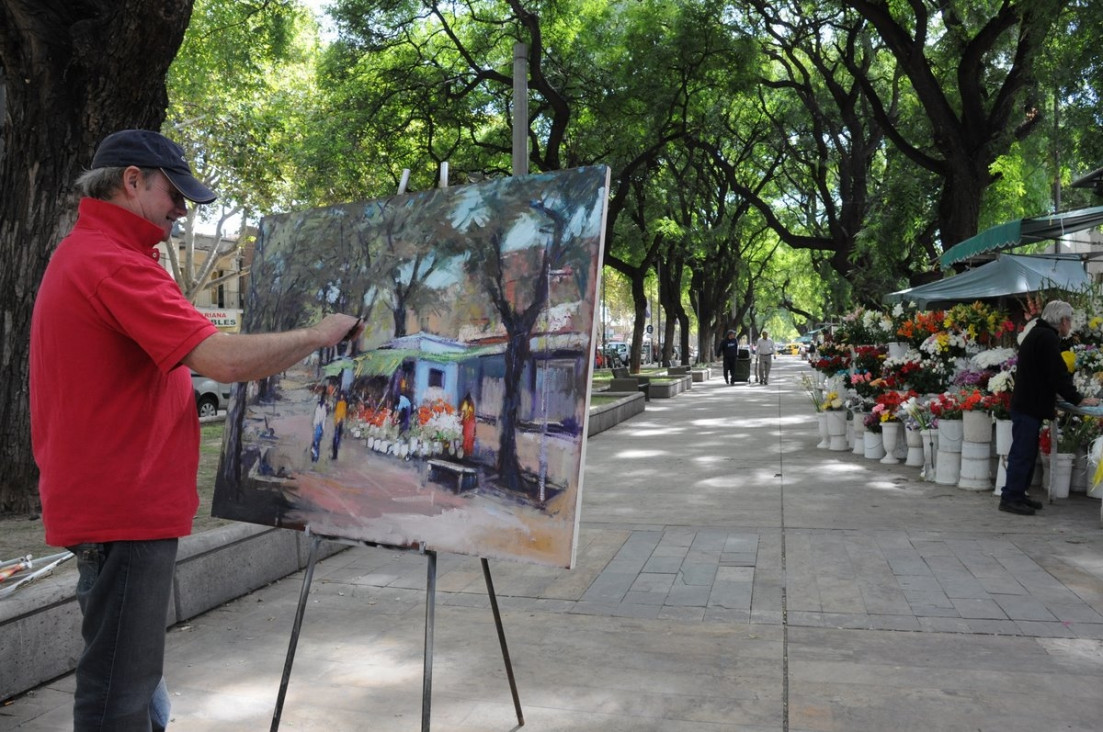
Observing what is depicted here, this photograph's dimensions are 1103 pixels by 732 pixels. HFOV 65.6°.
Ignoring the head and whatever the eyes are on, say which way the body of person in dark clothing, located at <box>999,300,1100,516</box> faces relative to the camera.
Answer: to the viewer's right

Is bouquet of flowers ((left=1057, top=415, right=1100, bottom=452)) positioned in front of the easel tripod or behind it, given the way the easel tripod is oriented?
behind

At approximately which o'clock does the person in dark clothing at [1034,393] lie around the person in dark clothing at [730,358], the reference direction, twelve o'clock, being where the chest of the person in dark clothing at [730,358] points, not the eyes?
the person in dark clothing at [1034,393] is roughly at 12 o'clock from the person in dark clothing at [730,358].

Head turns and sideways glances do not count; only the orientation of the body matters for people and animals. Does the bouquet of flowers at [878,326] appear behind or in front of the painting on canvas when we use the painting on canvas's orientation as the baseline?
behind

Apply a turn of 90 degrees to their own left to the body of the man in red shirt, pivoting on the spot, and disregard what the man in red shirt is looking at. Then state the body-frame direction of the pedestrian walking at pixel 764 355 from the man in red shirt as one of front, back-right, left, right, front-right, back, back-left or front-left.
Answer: front-right

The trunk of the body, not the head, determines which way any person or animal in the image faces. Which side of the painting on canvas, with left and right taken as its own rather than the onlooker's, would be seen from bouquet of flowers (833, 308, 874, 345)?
back

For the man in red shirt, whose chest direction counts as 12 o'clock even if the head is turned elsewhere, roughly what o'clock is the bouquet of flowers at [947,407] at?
The bouquet of flowers is roughly at 11 o'clock from the man in red shirt.

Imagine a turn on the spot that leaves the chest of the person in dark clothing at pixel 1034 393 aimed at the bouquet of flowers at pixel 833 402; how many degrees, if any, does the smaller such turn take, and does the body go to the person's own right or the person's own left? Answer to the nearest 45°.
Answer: approximately 135° to the person's own left

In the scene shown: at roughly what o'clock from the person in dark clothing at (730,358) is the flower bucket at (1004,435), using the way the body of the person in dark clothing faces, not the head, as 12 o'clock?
The flower bucket is roughly at 12 o'clock from the person in dark clothing.

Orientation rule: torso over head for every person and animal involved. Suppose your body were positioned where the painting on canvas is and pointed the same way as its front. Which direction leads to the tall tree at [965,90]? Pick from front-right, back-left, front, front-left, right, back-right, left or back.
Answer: back

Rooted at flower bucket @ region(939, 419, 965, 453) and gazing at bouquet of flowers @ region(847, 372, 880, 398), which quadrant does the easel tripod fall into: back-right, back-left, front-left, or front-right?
back-left

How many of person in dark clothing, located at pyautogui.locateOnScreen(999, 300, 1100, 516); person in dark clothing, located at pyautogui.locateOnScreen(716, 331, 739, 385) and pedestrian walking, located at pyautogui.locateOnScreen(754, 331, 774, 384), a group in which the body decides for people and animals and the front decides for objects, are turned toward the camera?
2

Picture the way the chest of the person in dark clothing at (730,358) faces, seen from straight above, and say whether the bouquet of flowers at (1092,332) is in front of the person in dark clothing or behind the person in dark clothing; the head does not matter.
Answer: in front

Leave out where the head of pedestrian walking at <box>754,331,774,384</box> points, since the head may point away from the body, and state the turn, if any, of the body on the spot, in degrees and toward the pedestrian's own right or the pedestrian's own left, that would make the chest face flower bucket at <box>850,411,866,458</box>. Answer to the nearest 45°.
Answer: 0° — they already face it

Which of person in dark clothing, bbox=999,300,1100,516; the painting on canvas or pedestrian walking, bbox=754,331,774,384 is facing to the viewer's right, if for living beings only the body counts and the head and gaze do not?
the person in dark clothing

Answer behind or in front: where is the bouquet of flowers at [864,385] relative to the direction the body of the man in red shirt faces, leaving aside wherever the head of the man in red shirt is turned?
in front

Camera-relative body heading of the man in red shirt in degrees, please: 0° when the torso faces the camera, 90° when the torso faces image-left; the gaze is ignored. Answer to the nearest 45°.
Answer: approximately 270°
